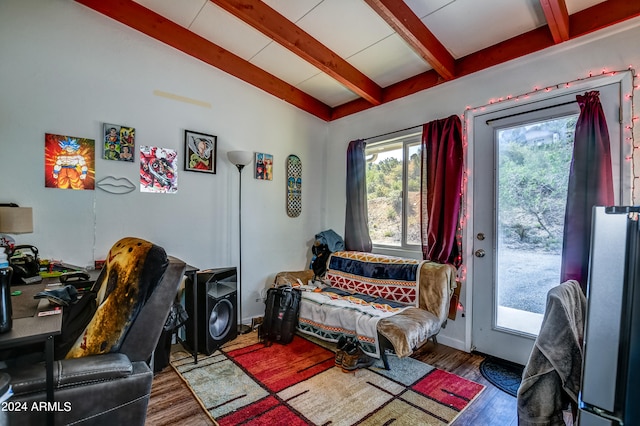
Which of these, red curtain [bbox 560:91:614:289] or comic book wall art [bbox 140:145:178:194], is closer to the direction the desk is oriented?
the red curtain

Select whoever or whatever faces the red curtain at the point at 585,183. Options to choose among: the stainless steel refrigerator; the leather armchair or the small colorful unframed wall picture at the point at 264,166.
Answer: the small colorful unframed wall picture

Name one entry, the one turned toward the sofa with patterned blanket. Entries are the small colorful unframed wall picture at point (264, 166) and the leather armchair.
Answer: the small colorful unframed wall picture

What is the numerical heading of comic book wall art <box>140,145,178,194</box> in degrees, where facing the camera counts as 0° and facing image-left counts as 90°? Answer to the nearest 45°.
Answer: approximately 0°

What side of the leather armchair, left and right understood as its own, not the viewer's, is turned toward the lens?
left

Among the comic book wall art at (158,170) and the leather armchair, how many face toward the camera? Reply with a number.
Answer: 1

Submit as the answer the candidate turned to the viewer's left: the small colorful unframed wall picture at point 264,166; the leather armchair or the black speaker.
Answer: the leather armchair

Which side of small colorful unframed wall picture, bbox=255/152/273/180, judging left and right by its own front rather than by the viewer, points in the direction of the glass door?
front

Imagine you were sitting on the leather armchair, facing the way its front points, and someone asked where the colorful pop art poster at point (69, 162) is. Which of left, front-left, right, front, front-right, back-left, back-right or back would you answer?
right

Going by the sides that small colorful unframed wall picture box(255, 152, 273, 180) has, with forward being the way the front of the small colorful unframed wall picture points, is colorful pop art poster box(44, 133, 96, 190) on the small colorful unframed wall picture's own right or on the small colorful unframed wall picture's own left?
on the small colorful unframed wall picture's own right

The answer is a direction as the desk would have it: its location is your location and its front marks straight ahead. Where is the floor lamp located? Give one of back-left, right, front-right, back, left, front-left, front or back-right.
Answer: left

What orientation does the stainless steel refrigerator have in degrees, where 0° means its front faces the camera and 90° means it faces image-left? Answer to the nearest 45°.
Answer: approximately 45°

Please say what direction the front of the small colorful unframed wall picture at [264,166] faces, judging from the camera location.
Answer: facing the viewer and to the right of the viewer
